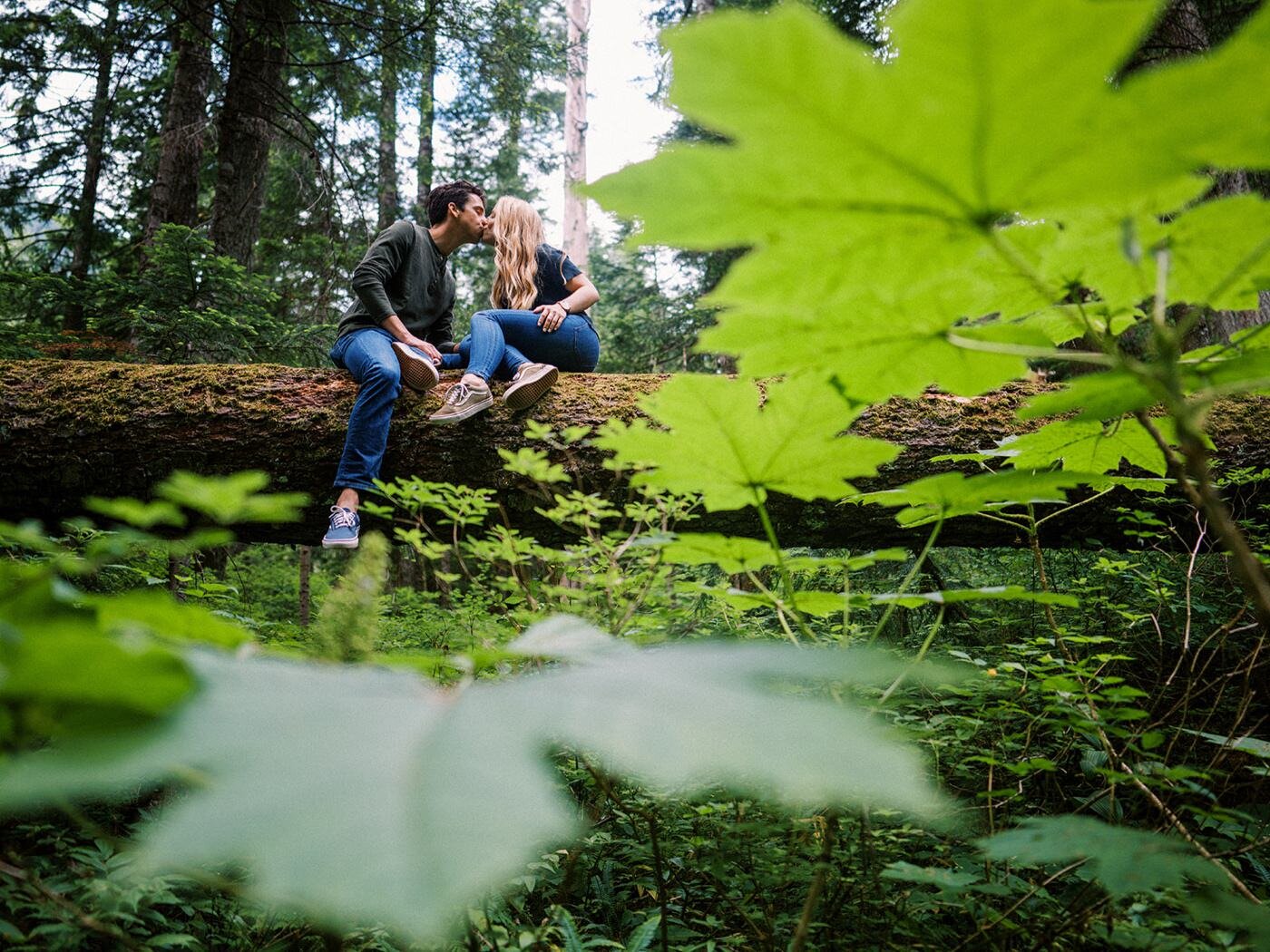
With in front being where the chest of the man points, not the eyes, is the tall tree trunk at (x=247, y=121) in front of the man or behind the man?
behind

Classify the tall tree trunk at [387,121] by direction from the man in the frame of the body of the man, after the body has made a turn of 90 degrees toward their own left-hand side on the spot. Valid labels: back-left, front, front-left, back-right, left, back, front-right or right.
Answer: front-left

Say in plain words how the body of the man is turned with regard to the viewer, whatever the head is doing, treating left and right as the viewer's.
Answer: facing the viewer and to the right of the viewer

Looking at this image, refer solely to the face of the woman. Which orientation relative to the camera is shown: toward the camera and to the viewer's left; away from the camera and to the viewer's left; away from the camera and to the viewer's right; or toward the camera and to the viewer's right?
away from the camera and to the viewer's left

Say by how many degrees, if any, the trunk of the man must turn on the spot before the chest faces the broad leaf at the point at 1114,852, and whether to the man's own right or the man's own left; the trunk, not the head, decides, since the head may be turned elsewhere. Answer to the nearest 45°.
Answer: approximately 45° to the man's own right

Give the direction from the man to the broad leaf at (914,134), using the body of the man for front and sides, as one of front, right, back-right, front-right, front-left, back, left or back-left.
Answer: front-right

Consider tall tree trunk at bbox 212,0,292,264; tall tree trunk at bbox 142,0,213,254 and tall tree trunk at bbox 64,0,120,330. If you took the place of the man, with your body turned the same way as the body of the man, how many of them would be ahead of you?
0

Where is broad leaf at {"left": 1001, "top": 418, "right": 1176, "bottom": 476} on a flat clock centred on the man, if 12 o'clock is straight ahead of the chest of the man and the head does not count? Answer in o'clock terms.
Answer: The broad leaf is roughly at 1 o'clock from the man.

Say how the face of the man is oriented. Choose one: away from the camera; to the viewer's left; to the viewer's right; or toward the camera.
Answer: to the viewer's right

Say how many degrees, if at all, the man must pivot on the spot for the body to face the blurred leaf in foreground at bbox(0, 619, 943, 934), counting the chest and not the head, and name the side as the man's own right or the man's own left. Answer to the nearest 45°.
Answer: approximately 45° to the man's own right

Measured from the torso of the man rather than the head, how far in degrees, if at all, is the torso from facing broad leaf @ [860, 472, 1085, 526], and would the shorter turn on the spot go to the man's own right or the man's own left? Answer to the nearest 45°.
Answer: approximately 45° to the man's own right
